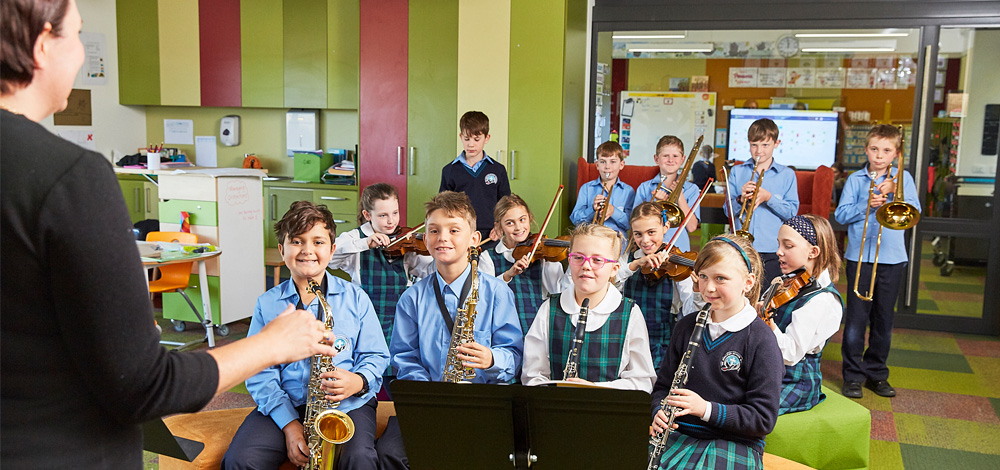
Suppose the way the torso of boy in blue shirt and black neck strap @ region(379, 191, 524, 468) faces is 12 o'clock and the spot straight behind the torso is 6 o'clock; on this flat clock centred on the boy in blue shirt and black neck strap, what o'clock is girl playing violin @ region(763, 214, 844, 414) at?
The girl playing violin is roughly at 9 o'clock from the boy in blue shirt and black neck strap.

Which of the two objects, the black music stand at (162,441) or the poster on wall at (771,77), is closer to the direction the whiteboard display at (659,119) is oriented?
the black music stand

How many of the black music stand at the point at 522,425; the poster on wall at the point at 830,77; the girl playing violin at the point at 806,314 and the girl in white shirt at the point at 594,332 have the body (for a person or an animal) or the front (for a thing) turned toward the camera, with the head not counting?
2

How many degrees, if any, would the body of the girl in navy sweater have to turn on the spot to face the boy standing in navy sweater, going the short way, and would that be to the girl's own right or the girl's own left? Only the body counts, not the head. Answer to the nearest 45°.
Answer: approximately 90° to the girl's own right

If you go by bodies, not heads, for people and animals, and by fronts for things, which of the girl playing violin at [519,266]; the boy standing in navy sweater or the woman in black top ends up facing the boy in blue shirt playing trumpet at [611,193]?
the woman in black top

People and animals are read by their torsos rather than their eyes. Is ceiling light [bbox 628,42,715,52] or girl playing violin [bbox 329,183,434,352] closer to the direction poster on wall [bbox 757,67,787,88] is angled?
the girl playing violin
